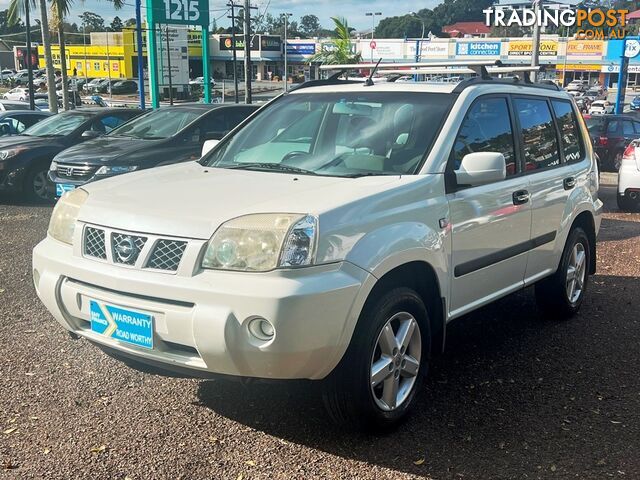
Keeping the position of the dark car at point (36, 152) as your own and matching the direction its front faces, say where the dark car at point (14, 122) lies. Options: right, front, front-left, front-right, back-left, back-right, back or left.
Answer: back-right

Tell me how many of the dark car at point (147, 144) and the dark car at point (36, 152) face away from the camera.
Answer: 0

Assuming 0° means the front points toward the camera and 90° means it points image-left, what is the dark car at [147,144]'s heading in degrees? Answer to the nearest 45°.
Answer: approximately 45°

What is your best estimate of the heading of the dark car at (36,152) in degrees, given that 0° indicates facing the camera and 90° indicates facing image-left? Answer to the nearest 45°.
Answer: approximately 45°

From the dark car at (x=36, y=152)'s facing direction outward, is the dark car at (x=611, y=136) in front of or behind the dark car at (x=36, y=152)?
behind

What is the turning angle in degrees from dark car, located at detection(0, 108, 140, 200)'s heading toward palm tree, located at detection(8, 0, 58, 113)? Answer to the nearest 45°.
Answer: approximately 135° to its right

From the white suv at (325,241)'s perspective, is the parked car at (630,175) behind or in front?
behind

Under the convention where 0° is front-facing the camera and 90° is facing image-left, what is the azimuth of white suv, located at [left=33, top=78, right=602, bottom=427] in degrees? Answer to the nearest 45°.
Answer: approximately 45°

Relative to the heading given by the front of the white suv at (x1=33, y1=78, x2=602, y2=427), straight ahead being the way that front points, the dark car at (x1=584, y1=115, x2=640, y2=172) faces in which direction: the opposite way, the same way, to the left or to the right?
the opposite way

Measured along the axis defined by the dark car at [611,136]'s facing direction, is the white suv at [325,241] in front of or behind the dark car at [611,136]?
behind

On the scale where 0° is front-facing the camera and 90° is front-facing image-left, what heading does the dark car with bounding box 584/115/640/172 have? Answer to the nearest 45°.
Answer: approximately 225°

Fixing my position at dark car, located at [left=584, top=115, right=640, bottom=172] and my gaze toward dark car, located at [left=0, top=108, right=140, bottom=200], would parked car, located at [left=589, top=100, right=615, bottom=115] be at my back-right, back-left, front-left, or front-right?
back-right

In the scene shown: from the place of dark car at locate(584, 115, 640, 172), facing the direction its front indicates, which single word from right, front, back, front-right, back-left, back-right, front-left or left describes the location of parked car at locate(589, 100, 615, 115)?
front-left

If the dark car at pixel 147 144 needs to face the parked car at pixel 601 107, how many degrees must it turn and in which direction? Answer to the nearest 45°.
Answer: approximately 180°
